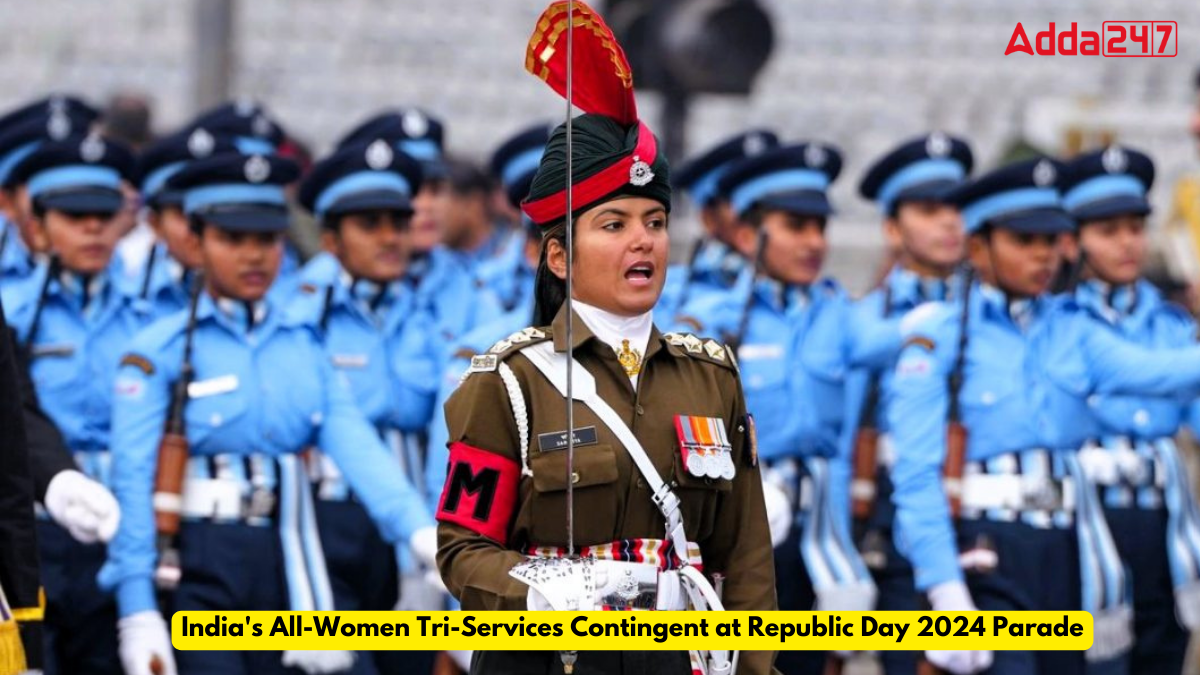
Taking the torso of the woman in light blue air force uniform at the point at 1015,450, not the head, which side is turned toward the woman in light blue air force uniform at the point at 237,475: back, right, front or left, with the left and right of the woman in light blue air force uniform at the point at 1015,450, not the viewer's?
right

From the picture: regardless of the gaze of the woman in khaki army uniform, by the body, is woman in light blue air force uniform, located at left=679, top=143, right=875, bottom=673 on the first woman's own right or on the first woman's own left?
on the first woman's own left

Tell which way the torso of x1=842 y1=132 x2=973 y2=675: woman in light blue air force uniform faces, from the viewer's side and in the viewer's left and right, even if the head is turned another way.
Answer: facing the viewer and to the right of the viewer

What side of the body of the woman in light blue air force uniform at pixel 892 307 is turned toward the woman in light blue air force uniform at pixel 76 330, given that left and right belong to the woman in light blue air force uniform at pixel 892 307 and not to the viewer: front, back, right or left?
right
